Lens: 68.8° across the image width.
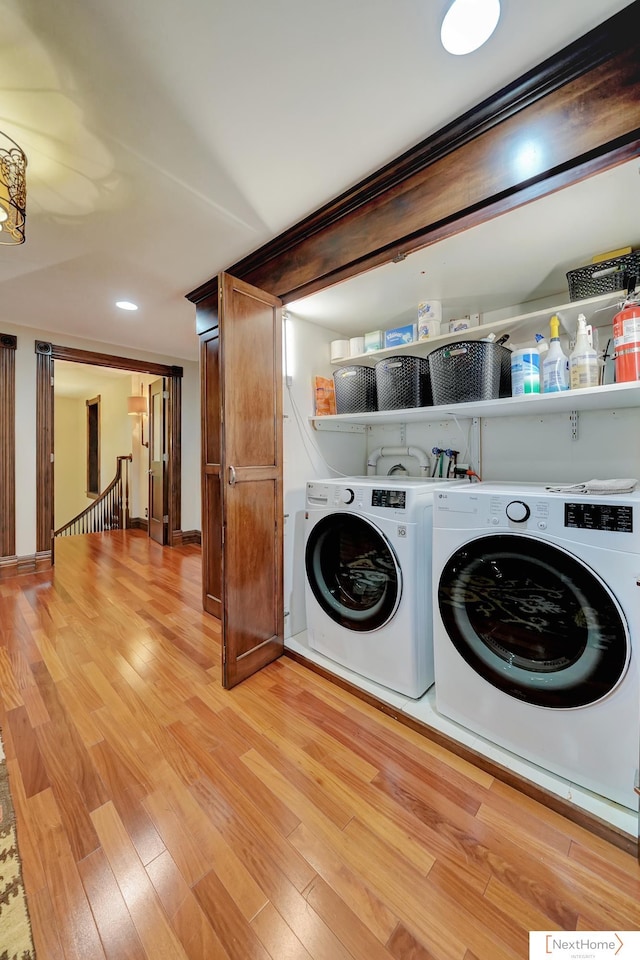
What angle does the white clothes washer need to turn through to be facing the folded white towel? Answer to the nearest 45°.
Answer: approximately 90° to its left

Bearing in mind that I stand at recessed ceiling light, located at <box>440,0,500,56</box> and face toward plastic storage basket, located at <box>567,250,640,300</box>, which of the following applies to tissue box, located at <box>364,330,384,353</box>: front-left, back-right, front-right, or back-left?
front-left

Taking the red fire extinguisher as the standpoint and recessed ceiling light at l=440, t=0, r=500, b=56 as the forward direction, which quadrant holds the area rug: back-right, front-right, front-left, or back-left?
front-right

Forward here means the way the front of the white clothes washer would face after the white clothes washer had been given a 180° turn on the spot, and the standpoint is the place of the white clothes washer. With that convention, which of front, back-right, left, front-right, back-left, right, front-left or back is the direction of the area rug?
back

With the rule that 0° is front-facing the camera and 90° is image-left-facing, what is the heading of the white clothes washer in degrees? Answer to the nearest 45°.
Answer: approximately 45°

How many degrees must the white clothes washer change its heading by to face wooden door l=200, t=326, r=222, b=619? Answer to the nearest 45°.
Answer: approximately 90° to its right

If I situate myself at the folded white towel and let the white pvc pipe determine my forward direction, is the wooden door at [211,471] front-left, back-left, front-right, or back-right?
front-left

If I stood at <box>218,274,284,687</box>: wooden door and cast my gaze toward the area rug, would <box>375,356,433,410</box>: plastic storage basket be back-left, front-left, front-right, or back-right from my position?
back-left

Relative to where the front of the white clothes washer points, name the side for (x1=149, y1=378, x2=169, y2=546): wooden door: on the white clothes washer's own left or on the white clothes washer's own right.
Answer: on the white clothes washer's own right
